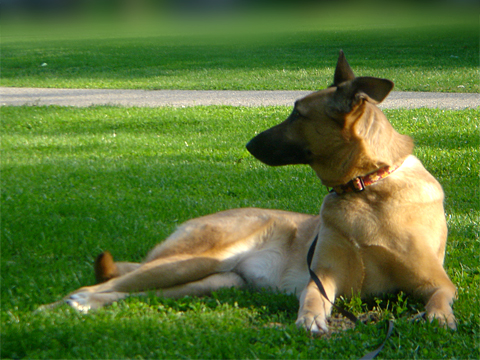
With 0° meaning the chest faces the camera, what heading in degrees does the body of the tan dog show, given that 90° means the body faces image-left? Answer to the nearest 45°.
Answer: approximately 315°
